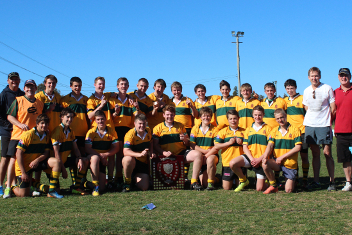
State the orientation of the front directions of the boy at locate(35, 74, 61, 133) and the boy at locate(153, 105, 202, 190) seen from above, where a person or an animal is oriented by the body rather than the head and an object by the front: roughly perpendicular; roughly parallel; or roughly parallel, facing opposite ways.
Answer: roughly parallel

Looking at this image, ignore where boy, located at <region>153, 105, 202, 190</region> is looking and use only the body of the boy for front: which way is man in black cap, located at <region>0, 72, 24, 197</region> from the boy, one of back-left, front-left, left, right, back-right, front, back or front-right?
right

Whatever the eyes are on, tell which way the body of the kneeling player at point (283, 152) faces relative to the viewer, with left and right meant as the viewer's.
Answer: facing the viewer and to the left of the viewer

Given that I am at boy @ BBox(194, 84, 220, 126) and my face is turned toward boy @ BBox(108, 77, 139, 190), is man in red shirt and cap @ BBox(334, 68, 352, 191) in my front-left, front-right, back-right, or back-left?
back-left

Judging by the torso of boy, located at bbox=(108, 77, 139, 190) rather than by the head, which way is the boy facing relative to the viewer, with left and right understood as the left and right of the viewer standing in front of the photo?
facing the viewer

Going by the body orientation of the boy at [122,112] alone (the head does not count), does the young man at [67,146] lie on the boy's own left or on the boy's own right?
on the boy's own right

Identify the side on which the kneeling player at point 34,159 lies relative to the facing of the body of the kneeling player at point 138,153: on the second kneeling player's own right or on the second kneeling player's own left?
on the second kneeling player's own right

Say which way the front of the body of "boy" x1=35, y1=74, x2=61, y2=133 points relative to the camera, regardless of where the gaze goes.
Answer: toward the camera

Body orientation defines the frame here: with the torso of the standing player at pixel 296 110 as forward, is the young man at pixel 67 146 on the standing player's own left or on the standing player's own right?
on the standing player's own right

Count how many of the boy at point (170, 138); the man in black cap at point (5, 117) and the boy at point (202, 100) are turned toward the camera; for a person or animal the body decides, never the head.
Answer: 3

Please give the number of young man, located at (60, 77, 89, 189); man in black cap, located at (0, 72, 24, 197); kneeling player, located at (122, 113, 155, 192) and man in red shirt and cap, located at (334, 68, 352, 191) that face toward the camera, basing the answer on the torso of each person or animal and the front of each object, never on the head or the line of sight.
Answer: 4

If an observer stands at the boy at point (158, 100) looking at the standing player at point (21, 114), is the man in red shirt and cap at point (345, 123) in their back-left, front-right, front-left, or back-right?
back-left

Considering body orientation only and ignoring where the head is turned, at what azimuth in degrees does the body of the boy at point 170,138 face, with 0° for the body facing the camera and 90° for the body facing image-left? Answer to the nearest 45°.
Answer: approximately 0°

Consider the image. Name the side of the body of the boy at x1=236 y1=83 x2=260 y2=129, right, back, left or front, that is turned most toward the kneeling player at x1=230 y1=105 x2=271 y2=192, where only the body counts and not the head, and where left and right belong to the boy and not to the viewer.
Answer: front

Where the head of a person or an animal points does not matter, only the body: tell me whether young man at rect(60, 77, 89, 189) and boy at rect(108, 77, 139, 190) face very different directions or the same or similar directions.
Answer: same or similar directions

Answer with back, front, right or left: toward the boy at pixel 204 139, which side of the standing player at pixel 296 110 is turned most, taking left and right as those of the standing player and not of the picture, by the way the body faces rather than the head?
right

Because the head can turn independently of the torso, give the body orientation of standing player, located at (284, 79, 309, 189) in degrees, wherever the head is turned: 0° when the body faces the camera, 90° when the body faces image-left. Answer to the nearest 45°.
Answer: approximately 0°
